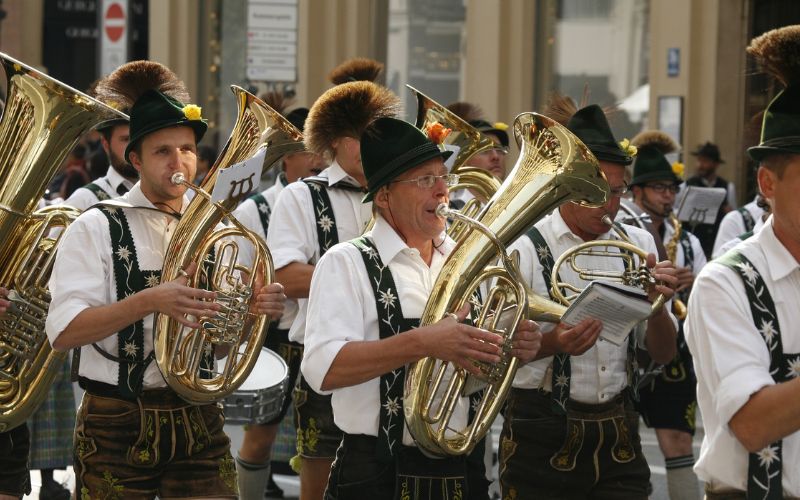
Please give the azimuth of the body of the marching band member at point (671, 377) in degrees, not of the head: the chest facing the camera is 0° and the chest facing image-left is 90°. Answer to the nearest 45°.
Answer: approximately 315°

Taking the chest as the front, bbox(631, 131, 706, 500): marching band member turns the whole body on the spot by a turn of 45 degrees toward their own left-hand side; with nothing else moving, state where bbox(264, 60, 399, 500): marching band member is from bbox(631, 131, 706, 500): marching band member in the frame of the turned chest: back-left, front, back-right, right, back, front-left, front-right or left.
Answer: back-right

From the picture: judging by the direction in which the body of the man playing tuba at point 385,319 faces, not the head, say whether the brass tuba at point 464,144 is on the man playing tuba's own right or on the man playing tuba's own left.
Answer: on the man playing tuba's own left

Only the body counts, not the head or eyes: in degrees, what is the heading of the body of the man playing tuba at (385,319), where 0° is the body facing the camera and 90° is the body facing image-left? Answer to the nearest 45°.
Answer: approximately 315°

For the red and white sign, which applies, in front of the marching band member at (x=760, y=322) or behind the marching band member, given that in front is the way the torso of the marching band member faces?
behind
